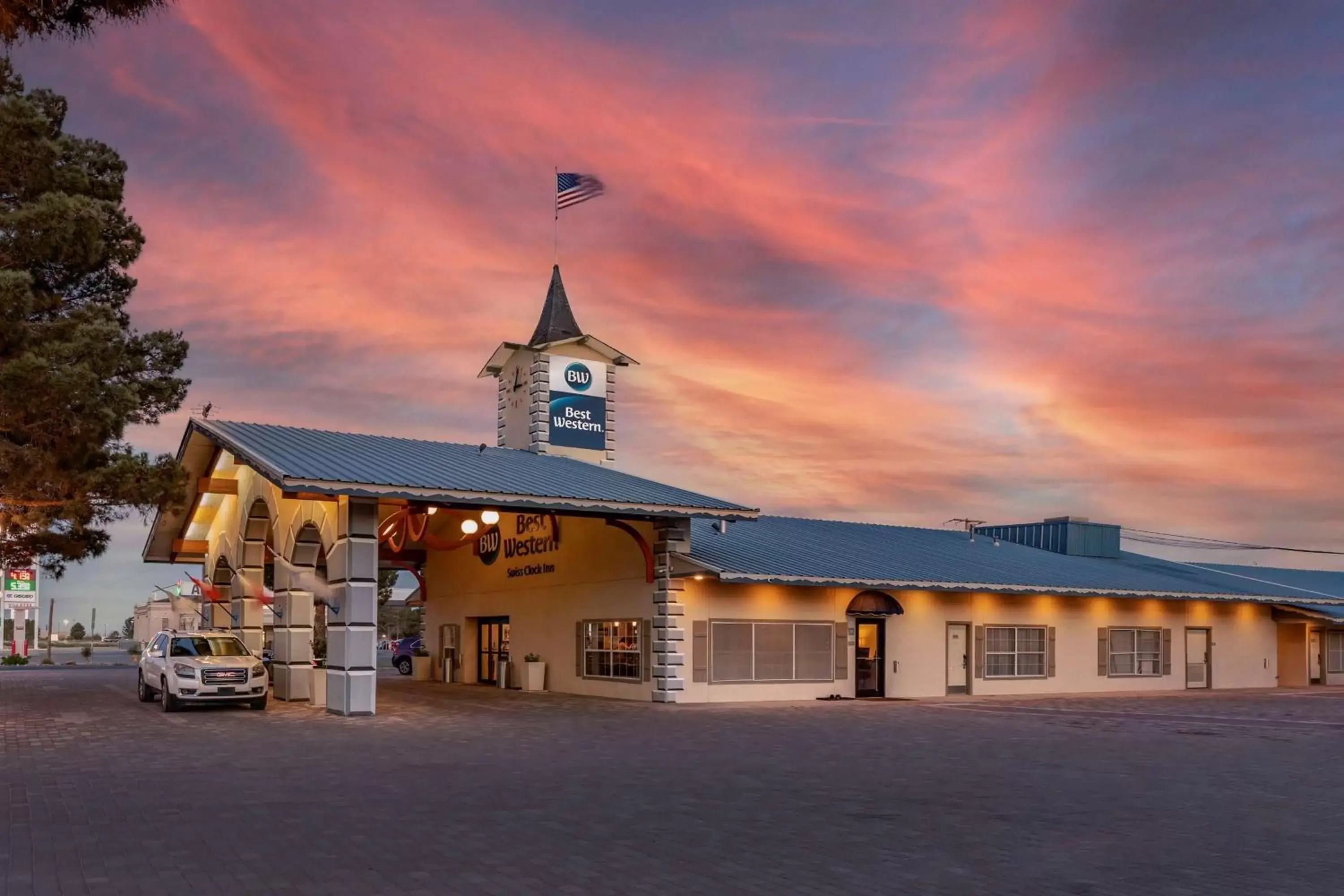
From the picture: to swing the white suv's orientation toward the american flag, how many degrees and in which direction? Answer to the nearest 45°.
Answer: approximately 90° to its left

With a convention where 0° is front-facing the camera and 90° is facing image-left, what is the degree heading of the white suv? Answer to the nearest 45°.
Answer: approximately 315°

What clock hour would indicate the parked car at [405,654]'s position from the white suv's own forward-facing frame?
The parked car is roughly at 8 o'clock from the white suv.

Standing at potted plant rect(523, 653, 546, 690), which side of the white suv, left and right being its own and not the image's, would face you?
left

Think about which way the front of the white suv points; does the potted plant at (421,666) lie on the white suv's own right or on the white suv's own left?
on the white suv's own left
